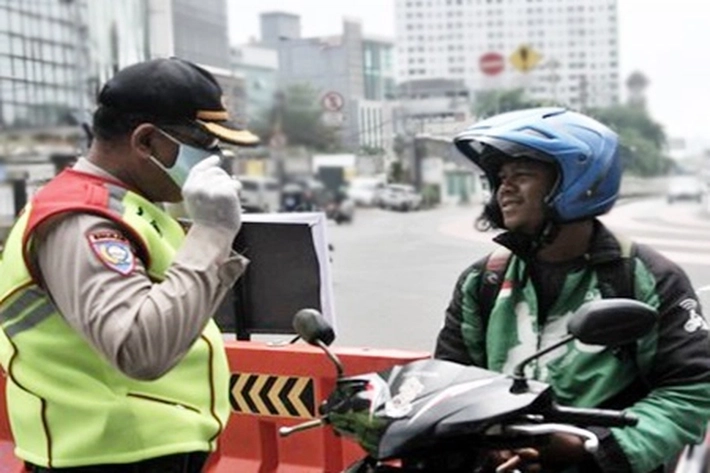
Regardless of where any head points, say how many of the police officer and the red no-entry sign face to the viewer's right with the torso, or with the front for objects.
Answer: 1

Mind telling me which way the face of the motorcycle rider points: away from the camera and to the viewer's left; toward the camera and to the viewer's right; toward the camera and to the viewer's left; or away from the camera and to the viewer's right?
toward the camera and to the viewer's left

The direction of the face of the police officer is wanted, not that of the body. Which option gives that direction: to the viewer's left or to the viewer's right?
to the viewer's right

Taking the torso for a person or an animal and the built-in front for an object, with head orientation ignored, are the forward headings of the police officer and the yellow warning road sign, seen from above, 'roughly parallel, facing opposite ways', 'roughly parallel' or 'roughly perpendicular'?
roughly perpendicular

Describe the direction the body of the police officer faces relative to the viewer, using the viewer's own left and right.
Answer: facing to the right of the viewer

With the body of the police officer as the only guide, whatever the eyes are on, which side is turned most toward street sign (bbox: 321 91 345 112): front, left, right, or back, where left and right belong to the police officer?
left

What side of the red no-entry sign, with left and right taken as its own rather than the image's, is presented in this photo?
front

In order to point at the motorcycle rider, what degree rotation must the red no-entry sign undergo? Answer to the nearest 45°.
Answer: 0° — it already faces them

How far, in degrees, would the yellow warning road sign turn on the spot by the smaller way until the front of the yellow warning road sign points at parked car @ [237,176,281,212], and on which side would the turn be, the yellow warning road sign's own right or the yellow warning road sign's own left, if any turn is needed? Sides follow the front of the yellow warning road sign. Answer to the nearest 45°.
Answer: approximately 135° to the yellow warning road sign's own right

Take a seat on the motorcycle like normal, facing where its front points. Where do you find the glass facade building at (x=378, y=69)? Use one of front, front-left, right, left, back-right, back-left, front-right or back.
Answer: back-right

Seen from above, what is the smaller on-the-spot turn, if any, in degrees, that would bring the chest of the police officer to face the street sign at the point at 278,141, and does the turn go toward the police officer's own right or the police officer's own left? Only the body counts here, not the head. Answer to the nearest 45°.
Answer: approximately 90° to the police officer's own left
